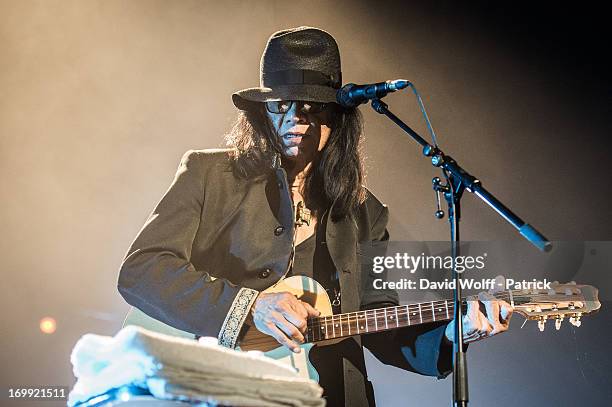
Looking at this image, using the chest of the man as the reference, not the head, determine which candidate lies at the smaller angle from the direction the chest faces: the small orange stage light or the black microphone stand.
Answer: the black microphone stand

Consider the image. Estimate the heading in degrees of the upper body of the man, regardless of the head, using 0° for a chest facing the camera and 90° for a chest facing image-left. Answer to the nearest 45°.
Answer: approximately 315°

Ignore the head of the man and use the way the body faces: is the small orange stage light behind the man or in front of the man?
behind

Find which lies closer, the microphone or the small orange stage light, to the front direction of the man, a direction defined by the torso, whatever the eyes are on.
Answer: the microphone

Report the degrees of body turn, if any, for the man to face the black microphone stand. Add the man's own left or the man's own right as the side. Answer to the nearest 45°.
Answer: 0° — they already face it
